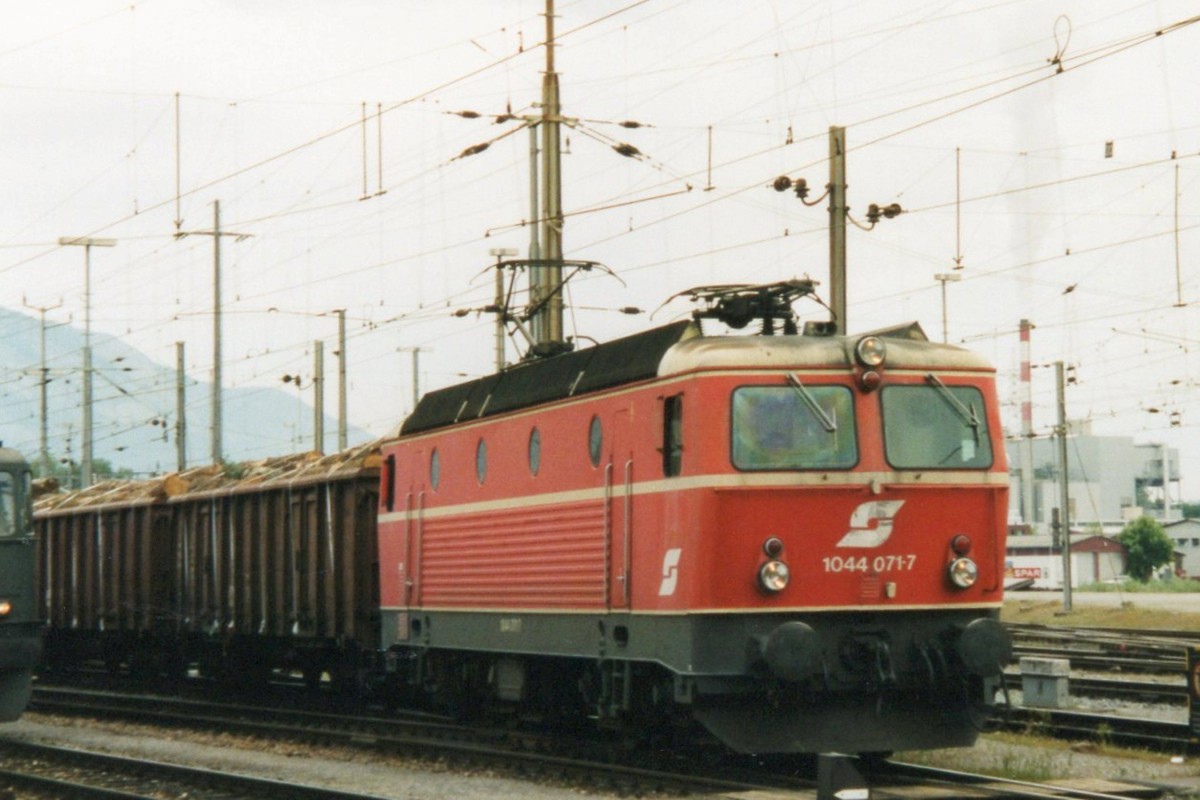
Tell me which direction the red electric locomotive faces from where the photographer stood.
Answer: facing the viewer and to the right of the viewer

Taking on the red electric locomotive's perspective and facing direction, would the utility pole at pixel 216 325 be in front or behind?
behind

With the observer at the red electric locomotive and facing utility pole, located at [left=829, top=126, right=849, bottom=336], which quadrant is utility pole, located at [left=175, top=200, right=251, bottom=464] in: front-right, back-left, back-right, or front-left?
front-left

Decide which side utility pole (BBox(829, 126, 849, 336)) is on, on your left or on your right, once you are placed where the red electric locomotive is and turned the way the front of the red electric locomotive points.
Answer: on your left

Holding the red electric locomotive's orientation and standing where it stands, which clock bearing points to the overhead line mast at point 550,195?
The overhead line mast is roughly at 7 o'clock from the red electric locomotive.

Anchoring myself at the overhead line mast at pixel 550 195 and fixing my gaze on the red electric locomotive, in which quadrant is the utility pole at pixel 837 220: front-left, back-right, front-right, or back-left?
front-left

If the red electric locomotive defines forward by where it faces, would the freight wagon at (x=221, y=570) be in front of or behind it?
behind

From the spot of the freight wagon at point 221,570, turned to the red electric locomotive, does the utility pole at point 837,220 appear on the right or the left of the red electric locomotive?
left
